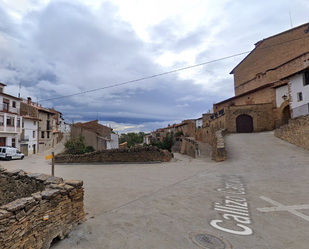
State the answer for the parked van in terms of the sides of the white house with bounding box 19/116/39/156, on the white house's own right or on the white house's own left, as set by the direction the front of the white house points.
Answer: on the white house's own right

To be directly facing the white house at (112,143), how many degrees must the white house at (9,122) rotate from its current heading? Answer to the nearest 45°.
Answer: approximately 45° to its left

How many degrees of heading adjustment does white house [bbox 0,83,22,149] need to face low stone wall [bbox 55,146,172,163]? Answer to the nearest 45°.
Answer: approximately 45° to its right

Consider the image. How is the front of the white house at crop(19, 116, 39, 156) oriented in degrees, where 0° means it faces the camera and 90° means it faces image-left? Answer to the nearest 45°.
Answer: approximately 315°

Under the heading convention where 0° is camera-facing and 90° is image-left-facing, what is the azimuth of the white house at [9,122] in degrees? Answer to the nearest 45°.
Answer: approximately 315°

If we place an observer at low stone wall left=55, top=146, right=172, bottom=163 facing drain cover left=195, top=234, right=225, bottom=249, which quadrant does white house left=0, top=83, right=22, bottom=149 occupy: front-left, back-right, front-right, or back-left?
back-right

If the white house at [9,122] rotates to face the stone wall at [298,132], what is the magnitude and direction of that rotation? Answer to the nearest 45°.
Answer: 0° — it already faces it

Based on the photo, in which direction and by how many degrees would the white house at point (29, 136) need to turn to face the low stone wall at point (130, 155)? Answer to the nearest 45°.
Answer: approximately 45° to its right

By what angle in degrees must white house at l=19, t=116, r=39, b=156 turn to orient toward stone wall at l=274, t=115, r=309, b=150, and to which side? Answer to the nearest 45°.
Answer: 0° — it already faces it

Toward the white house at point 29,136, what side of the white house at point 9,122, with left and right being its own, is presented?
left
